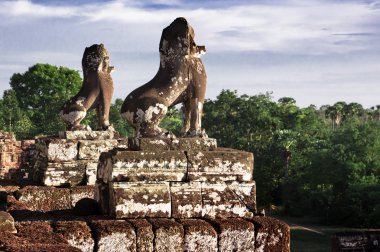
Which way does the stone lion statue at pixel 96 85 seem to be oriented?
to the viewer's right

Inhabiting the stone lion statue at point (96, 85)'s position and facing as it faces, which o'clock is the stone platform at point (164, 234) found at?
The stone platform is roughly at 3 o'clock from the stone lion statue.

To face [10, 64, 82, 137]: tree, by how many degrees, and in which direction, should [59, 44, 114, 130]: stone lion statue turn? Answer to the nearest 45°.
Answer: approximately 90° to its left

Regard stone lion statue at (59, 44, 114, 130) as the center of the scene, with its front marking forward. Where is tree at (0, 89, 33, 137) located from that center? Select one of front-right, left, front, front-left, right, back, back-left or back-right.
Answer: left

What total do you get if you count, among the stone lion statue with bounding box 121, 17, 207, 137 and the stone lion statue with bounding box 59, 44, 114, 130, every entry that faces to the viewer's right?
2

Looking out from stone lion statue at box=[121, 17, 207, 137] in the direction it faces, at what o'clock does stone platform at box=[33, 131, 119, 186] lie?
The stone platform is roughly at 8 o'clock from the stone lion statue.

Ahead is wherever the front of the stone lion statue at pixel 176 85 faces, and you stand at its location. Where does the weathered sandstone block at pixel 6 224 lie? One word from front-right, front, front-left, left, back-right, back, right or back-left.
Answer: back-right

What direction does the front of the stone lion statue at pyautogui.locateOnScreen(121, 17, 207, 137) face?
to the viewer's right
